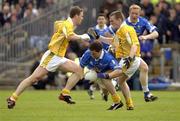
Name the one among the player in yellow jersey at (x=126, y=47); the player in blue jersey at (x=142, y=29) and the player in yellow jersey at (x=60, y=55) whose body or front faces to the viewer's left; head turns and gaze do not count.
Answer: the player in yellow jersey at (x=126, y=47)

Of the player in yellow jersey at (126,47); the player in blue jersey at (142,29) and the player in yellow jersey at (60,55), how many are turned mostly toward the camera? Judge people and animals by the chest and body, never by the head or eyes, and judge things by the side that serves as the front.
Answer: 1

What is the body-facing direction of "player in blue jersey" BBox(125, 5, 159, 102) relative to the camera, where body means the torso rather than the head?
toward the camera

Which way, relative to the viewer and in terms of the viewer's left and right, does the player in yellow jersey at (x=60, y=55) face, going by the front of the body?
facing to the right of the viewer

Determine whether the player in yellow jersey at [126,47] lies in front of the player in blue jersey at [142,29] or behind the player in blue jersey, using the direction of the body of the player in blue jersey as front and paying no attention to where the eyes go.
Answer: in front

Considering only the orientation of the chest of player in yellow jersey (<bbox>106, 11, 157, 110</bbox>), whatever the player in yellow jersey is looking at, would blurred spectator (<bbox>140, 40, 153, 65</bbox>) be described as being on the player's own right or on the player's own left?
on the player's own right

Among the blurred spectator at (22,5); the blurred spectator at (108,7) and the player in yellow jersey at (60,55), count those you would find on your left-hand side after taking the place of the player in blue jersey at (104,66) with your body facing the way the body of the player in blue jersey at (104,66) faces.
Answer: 0

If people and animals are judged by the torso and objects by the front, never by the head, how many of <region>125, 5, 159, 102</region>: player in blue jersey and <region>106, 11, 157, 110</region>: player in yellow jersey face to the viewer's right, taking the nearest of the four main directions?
0

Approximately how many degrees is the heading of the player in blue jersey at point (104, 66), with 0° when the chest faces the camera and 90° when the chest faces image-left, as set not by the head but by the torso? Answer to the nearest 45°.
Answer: approximately 45°

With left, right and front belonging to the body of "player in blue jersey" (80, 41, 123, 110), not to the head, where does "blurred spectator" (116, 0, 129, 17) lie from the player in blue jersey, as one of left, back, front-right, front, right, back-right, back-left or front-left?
back-right

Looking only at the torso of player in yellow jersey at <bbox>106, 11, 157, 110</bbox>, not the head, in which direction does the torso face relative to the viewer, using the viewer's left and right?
facing to the left of the viewer

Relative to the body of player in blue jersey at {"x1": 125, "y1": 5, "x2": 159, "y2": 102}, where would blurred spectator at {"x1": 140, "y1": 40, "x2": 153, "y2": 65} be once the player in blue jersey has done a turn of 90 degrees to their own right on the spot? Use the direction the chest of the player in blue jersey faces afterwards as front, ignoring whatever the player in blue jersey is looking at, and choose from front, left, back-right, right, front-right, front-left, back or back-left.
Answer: right

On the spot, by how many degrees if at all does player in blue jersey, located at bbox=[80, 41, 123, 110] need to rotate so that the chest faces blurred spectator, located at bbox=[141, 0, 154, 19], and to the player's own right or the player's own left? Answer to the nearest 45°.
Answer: approximately 135° to the player's own right
